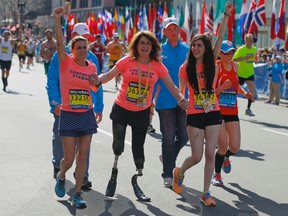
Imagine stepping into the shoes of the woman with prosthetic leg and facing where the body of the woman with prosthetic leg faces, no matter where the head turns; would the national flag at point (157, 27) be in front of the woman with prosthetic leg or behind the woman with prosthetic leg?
behind

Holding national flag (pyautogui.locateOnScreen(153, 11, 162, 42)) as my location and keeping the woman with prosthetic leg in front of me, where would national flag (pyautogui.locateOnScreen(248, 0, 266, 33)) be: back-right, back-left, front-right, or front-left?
front-left

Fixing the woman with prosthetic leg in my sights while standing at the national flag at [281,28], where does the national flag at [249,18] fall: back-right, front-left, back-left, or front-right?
back-right

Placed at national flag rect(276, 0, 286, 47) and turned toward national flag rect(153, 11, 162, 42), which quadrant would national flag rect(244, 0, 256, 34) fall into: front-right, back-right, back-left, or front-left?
front-left

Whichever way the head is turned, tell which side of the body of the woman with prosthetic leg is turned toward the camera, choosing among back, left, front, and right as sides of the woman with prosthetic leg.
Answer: front

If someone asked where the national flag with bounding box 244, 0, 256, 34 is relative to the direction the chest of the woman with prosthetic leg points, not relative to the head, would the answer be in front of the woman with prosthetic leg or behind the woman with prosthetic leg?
behind

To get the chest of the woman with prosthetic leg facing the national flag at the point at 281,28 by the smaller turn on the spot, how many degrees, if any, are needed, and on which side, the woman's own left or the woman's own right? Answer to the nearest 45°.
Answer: approximately 180°
